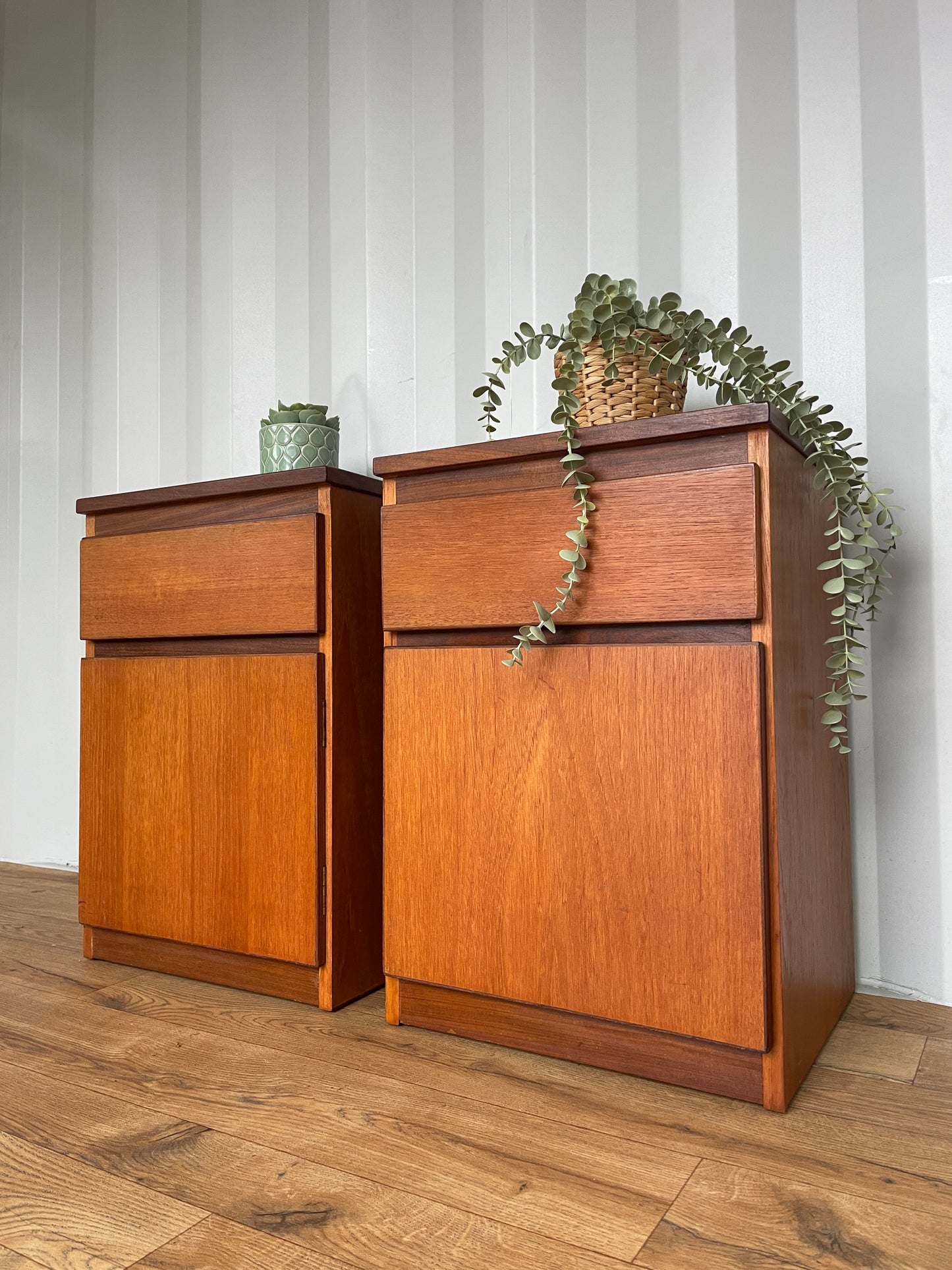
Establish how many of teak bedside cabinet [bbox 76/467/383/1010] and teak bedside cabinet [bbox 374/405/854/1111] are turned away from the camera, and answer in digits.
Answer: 0

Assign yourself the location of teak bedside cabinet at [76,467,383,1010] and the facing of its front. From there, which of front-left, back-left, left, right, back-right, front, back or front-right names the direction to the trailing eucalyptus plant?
left

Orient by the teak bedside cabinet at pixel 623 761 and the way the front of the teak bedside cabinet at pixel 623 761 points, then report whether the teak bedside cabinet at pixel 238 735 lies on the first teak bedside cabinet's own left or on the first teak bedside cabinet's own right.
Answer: on the first teak bedside cabinet's own right

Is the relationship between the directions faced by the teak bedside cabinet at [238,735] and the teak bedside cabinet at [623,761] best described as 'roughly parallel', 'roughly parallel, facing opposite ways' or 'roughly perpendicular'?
roughly parallel

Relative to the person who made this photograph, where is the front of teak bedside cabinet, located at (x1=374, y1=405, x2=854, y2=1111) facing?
facing the viewer and to the left of the viewer

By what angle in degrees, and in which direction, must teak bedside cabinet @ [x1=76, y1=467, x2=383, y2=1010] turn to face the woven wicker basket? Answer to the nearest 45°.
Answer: approximately 90° to its left

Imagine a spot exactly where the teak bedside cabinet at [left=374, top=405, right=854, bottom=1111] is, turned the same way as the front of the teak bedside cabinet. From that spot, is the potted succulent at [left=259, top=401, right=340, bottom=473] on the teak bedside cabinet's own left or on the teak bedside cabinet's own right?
on the teak bedside cabinet's own right

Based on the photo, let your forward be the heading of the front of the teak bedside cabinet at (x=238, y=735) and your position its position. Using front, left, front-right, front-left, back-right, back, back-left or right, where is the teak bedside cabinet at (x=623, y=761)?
left
